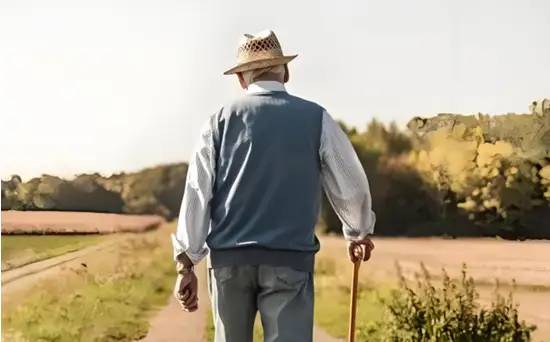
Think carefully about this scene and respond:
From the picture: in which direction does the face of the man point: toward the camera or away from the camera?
away from the camera

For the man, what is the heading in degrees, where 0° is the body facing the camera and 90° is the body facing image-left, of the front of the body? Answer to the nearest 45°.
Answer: approximately 180°

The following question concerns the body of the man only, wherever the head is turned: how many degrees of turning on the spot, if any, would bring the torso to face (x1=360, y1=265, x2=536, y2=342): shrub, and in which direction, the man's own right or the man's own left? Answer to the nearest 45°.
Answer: approximately 45° to the man's own right
